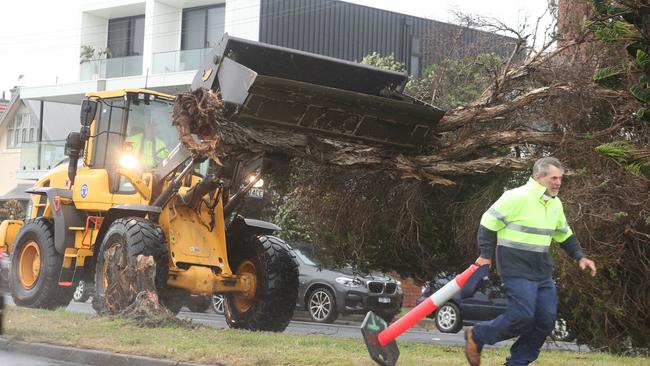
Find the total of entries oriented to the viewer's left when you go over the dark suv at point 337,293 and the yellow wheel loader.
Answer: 0

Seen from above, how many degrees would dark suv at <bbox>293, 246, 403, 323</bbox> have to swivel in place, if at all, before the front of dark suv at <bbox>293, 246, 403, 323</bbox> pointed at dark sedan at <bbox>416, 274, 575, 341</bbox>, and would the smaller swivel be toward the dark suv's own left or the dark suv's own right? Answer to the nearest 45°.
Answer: approximately 45° to the dark suv's own left

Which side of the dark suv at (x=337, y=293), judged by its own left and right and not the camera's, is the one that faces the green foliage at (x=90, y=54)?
back

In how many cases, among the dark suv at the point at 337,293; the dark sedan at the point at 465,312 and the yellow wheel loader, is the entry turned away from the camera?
0

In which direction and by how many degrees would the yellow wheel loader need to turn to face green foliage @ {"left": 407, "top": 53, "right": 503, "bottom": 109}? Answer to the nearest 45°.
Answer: approximately 45° to its left

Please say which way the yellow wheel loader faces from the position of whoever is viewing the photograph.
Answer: facing the viewer and to the right of the viewer

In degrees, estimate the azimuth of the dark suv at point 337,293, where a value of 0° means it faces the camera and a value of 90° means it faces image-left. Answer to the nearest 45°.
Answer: approximately 315°

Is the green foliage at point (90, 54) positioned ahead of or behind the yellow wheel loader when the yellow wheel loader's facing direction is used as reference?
behind

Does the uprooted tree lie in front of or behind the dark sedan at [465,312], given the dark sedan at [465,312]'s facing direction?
in front
